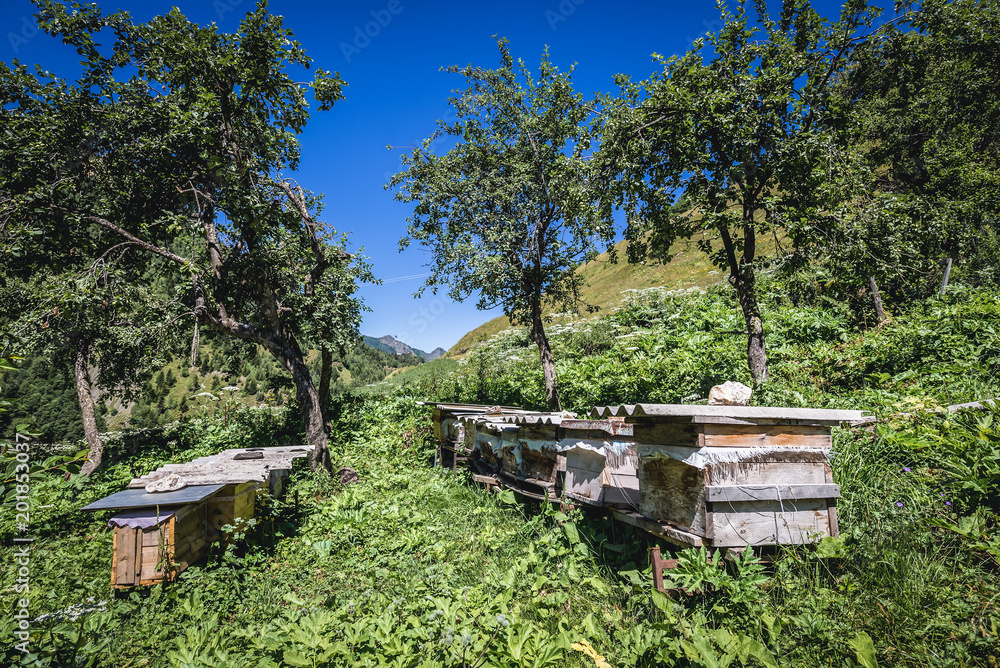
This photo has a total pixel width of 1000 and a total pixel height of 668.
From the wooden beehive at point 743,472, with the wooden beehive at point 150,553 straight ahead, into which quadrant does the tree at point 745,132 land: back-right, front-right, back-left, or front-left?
back-right

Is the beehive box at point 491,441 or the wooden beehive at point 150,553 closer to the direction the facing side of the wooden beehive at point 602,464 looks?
the wooden beehive

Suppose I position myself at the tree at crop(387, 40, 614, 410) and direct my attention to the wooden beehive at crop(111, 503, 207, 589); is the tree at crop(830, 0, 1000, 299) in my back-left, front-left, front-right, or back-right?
back-left

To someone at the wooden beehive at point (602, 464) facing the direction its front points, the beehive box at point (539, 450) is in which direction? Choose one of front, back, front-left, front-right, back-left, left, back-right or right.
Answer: right

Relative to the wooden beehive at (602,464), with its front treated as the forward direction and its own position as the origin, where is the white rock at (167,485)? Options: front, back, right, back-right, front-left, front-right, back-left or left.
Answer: front-right

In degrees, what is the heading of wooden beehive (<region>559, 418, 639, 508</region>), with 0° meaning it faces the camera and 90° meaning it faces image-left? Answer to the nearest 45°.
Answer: approximately 45°

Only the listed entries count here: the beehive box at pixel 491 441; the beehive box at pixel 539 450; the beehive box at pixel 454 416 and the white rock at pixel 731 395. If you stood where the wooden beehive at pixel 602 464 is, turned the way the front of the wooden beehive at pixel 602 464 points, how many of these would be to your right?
3

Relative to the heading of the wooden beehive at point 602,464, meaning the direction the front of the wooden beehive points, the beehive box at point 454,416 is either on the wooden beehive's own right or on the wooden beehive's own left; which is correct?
on the wooden beehive's own right

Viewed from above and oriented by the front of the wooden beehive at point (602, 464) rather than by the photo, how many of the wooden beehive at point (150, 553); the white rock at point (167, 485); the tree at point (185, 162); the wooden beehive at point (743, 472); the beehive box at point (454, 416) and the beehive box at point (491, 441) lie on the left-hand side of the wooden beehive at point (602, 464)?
1

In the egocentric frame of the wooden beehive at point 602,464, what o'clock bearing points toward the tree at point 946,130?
The tree is roughly at 6 o'clock from the wooden beehive.

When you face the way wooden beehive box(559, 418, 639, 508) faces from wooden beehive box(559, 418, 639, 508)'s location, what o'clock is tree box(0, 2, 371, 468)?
The tree is roughly at 2 o'clock from the wooden beehive.

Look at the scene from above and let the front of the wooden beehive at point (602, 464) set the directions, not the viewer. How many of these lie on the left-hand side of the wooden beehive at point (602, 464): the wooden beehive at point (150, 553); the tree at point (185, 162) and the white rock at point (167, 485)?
0
